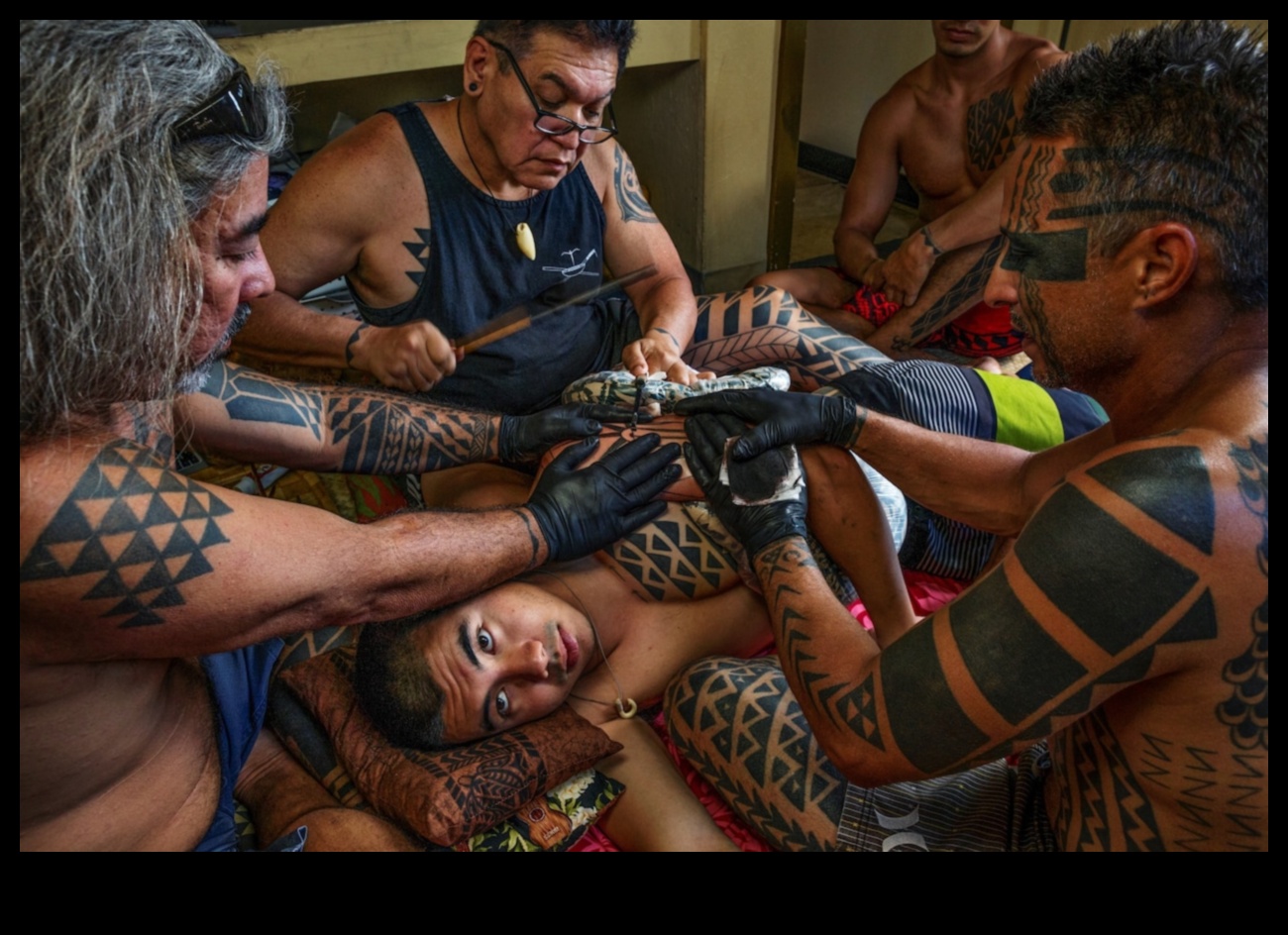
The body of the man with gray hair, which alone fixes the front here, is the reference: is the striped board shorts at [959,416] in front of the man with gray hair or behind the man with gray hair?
in front

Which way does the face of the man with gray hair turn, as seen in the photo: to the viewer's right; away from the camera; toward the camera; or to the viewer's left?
to the viewer's right

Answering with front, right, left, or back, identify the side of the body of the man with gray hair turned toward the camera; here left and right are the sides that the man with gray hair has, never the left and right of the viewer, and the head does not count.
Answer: right

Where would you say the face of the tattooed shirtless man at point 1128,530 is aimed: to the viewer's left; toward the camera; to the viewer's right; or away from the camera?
to the viewer's left

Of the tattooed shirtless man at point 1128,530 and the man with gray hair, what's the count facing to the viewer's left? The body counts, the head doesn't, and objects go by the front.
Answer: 1

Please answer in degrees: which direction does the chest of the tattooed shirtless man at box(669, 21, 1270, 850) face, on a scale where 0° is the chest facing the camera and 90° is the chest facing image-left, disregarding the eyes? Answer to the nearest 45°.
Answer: approximately 90°

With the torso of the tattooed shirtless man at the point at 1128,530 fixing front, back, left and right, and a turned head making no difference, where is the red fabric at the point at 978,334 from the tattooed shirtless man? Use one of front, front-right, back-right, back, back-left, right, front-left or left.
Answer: right

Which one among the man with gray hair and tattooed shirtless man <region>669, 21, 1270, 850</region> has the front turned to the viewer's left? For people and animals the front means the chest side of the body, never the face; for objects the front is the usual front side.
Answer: the tattooed shirtless man
